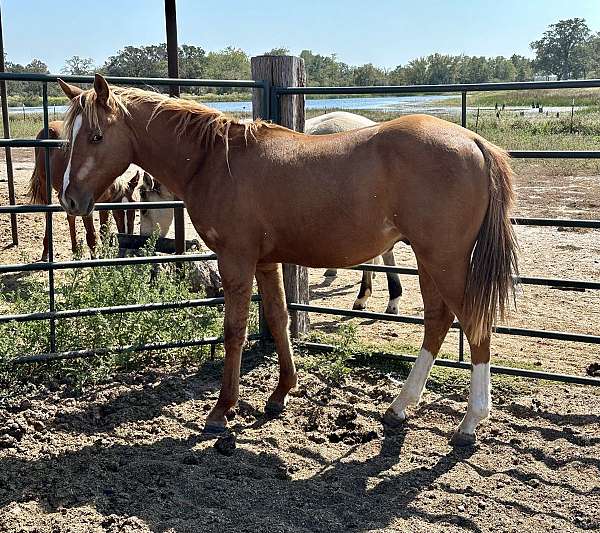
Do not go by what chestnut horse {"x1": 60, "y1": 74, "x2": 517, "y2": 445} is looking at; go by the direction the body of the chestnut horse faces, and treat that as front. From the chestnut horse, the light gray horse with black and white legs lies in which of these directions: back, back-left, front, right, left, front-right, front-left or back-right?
right

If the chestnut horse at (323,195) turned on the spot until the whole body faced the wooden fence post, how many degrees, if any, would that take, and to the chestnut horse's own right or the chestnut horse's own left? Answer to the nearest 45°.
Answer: approximately 90° to the chestnut horse's own right

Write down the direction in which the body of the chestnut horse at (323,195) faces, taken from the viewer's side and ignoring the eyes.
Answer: to the viewer's left

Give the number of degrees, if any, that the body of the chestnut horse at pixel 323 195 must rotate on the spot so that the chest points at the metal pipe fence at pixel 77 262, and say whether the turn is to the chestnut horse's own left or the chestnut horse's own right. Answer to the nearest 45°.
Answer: approximately 45° to the chestnut horse's own right

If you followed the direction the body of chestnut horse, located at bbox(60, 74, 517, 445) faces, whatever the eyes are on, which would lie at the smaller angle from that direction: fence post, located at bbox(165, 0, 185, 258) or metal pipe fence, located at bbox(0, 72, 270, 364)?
the metal pipe fence

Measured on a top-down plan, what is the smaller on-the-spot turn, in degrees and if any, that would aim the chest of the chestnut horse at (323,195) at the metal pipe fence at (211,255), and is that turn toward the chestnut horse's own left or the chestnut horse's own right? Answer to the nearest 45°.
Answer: approximately 45° to the chestnut horse's own right

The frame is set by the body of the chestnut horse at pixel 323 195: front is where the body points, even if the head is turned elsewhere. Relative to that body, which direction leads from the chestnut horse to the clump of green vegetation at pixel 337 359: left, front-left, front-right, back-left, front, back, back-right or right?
right
